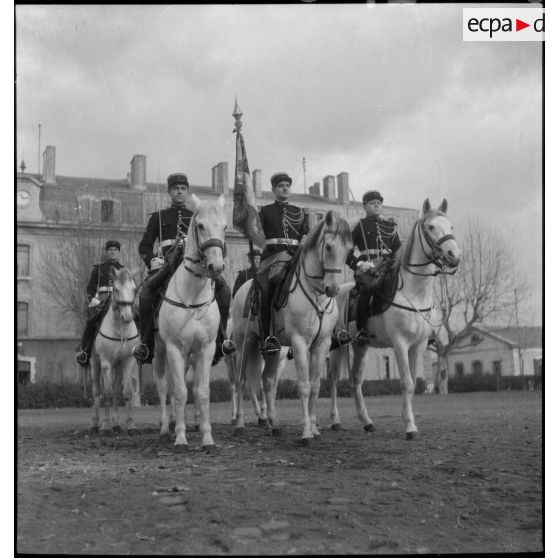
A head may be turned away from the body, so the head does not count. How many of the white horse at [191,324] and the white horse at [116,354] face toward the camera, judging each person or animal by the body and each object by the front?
2

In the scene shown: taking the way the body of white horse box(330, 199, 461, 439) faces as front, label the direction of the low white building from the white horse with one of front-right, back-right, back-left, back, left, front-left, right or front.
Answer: back-left

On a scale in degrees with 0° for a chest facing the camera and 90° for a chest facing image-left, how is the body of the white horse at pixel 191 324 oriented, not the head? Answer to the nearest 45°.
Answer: approximately 0°

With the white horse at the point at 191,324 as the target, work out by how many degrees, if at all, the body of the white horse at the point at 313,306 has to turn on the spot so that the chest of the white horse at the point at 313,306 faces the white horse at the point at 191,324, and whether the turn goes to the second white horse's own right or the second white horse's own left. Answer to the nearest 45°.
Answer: approximately 90° to the second white horse's own right

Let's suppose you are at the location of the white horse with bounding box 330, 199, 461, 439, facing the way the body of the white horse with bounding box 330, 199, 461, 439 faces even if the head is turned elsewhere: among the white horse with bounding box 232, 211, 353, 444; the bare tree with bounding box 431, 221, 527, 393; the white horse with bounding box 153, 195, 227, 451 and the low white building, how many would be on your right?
2

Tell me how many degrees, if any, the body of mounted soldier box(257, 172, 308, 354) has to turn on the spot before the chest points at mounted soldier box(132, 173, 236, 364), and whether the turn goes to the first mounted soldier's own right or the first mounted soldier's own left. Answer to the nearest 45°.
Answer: approximately 90° to the first mounted soldier's own right

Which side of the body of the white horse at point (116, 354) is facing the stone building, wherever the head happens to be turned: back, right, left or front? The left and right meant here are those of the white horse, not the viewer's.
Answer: back

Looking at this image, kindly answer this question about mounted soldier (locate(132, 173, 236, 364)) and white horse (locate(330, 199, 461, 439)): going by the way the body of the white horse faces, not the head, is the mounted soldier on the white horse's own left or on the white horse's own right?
on the white horse's own right
